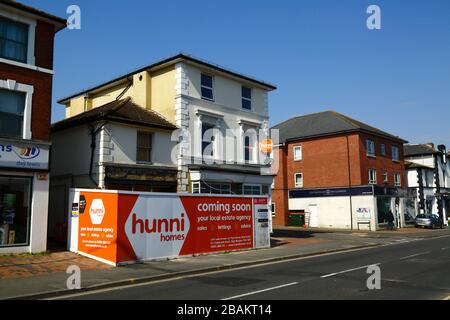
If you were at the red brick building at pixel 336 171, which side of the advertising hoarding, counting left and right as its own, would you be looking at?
left

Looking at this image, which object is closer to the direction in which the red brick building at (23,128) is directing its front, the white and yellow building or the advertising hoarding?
the advertising hoarding

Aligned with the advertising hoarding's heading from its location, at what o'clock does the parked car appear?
The parked car is roughly at 9 o'clock from the advertising hoarding.

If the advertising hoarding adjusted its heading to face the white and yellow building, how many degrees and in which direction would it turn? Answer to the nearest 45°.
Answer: approximately 135° to its left

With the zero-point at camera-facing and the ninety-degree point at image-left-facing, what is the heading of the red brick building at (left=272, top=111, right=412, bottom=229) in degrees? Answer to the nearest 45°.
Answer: approximately 315°

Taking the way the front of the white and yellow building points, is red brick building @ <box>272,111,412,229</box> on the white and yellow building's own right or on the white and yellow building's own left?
on the white and yellow building's own left

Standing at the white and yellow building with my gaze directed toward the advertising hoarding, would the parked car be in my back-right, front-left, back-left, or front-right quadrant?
back-left

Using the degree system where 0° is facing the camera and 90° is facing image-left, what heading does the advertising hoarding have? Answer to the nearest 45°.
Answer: approximately 315°

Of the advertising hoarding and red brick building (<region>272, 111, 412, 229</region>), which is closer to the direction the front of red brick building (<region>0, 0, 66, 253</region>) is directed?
the advertising hoarding

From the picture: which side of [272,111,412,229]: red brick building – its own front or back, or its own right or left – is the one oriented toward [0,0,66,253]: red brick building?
right
